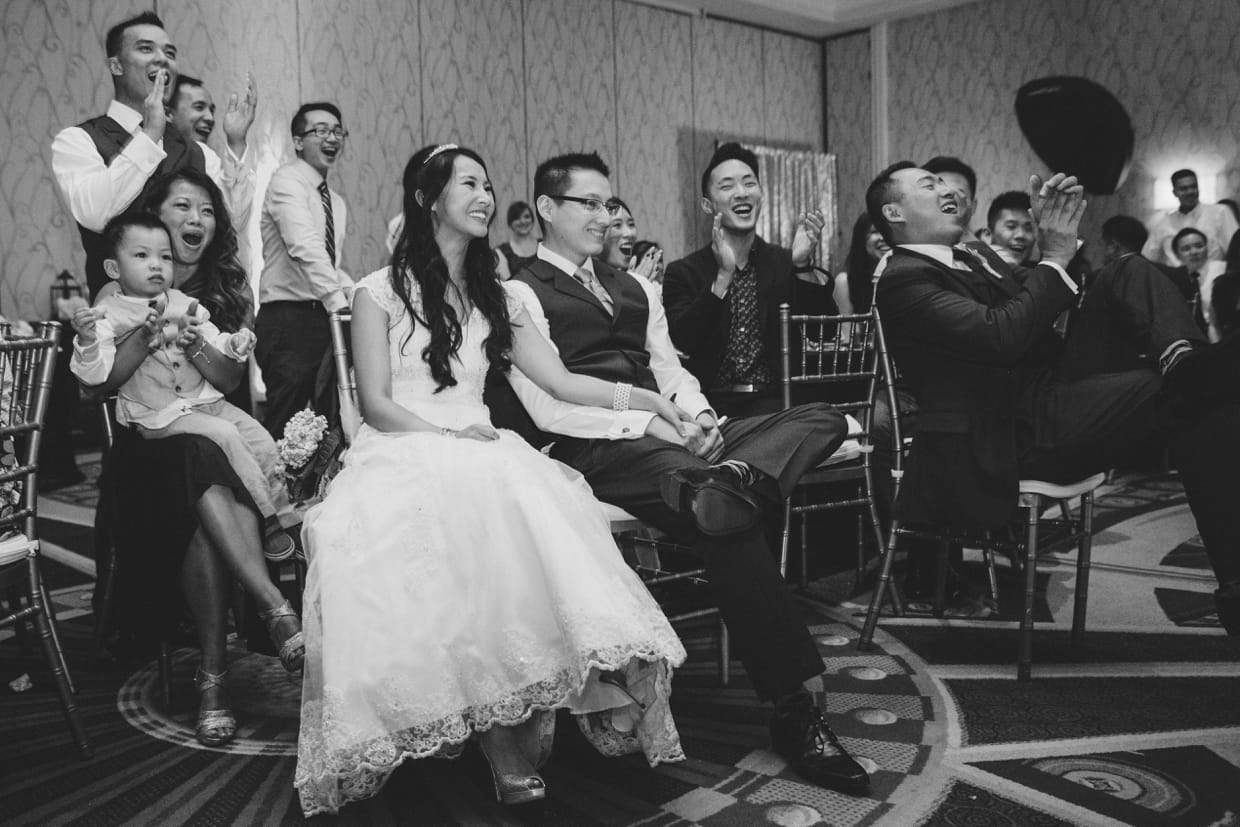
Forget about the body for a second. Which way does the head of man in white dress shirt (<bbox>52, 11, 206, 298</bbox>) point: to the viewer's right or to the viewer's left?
to the viewer's right

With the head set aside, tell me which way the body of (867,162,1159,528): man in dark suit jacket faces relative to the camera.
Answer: to the viewer's right

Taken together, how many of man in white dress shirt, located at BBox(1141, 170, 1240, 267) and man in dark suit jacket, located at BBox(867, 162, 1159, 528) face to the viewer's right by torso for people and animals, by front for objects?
1

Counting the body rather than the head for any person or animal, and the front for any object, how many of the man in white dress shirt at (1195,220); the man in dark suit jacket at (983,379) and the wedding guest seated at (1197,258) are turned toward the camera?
2

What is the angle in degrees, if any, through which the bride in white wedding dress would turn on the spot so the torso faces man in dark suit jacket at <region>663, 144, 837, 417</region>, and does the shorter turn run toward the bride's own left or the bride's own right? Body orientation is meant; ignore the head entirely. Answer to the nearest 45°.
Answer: approximately 90° to the bride's own left

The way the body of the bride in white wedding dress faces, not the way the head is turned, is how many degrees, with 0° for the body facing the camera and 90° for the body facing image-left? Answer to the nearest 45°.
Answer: approximately 315°

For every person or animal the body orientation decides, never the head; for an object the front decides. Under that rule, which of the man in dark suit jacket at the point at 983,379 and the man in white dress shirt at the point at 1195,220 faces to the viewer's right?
the man in dark suit jacket

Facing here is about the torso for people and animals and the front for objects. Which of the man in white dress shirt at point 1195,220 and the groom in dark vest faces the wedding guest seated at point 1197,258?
the man in white dress shirt

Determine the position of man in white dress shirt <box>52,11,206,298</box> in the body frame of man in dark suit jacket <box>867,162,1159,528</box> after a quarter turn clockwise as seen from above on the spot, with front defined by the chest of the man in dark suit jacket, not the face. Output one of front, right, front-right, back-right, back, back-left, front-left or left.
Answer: right

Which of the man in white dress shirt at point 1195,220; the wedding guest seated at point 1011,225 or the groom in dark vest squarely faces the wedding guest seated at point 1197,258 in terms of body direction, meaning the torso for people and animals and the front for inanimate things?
the man in white dress shirt
